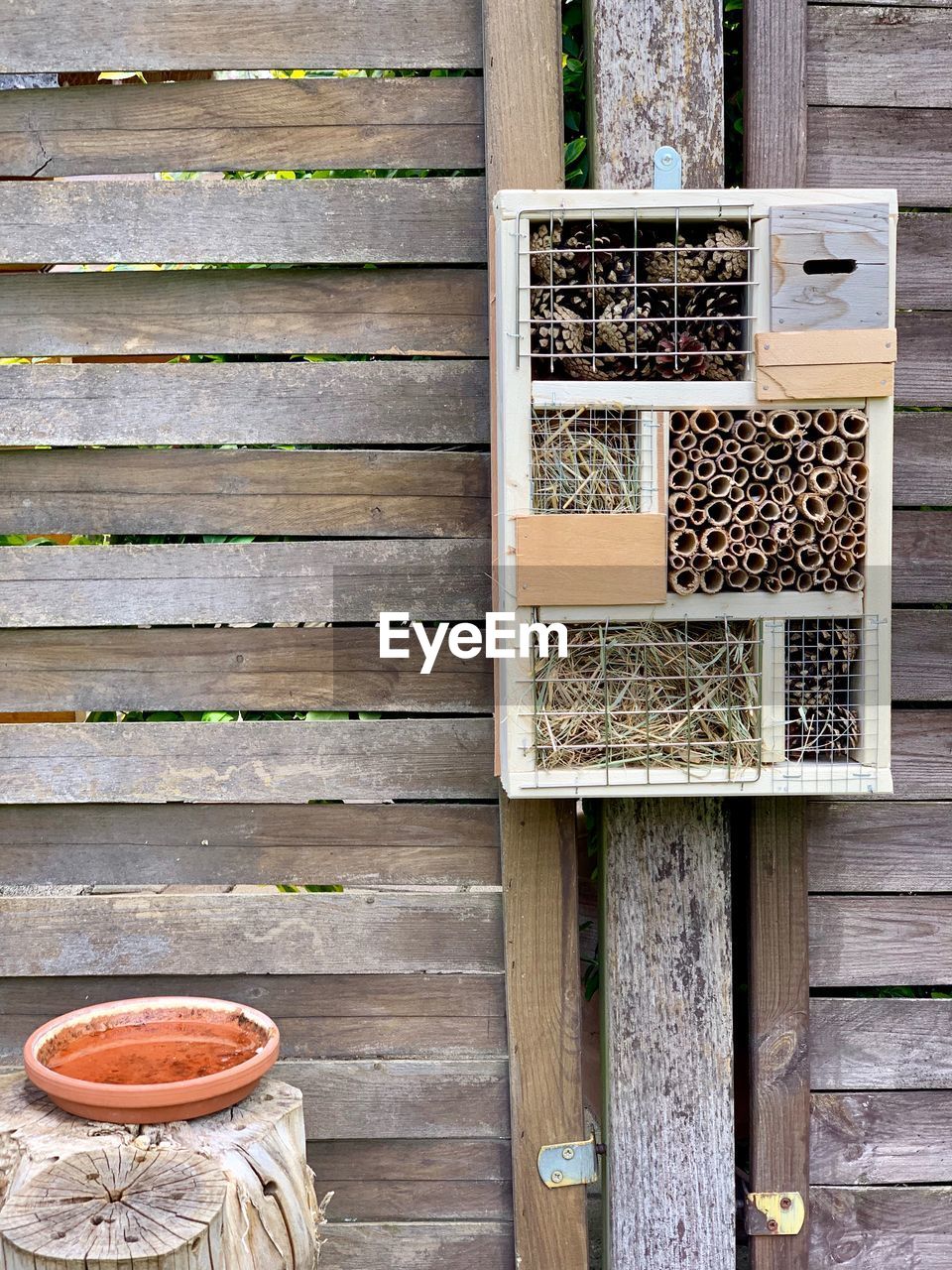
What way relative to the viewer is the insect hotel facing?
toward the camera
